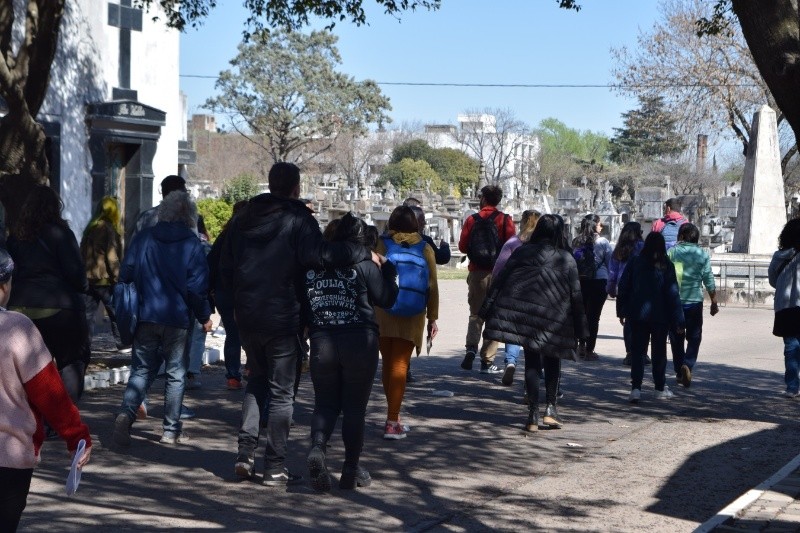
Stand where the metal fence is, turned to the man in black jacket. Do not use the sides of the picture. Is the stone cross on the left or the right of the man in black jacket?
right

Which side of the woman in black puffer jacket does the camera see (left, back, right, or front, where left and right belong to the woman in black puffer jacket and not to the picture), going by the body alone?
back

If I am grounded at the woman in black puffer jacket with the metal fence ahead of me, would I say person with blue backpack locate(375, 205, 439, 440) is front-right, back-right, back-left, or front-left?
back-left

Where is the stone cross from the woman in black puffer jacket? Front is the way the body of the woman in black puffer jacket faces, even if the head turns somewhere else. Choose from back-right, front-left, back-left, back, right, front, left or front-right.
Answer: front-left

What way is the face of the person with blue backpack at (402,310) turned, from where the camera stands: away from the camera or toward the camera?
away from the camera

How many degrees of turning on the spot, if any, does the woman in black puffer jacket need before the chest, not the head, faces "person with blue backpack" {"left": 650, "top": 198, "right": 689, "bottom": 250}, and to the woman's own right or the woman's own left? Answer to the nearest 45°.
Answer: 0° — they already face them

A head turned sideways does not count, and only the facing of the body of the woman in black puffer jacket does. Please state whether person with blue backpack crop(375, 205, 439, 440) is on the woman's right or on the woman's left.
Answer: on the woman's left

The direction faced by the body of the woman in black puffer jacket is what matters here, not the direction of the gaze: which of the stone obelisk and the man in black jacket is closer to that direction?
the stone obelisk

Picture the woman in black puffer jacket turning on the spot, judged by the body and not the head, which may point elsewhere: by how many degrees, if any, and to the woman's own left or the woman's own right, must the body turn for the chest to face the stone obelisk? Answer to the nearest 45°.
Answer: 0° — they already face it

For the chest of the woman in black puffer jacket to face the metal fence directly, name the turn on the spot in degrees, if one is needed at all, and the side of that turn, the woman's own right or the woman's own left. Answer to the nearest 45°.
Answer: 0° — they already face it

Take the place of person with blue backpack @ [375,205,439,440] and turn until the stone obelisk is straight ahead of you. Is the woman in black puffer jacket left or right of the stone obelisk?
right
